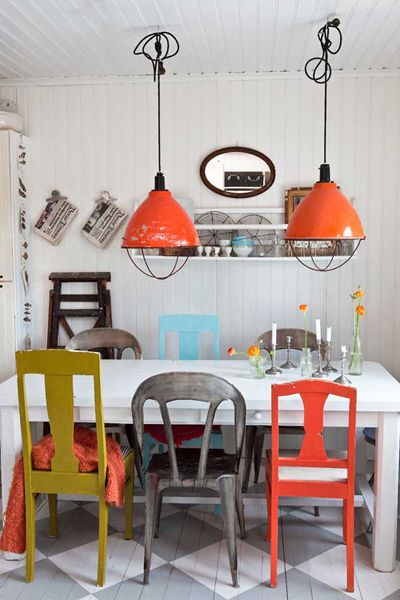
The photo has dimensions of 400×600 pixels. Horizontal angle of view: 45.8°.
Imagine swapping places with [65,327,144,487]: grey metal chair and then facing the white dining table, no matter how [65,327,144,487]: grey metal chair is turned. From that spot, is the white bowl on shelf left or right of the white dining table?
left

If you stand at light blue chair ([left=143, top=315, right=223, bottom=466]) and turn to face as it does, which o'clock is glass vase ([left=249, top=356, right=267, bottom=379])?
The glass vase is roughly at 11 o'clock from the light blue chair.

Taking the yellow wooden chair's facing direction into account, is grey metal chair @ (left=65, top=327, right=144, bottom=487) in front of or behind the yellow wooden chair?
in front

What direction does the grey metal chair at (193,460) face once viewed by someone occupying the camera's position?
facing away from the viewer

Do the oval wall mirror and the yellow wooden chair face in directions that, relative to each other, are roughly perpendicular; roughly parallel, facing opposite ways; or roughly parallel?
roughly parallel, facing opposite ways

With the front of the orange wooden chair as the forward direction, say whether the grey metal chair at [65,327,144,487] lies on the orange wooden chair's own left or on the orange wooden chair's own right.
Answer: on the orange wooden chair's own left

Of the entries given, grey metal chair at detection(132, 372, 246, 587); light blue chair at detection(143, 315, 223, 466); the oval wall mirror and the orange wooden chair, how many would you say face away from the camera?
2

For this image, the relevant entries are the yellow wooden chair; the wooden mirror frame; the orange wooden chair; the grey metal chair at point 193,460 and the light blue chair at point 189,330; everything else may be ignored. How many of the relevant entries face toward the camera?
2

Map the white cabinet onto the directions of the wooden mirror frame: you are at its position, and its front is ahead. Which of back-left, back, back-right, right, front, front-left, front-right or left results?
right

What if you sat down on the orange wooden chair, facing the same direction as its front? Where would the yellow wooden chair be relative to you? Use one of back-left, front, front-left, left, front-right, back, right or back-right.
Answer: left

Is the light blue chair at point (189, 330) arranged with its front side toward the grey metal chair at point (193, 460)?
yes

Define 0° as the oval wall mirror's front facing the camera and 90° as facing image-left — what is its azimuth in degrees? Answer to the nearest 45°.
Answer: approximately 0°

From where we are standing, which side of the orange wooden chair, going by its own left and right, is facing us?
back

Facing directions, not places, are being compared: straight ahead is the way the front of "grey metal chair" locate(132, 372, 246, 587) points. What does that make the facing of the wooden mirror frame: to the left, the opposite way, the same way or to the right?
the opposite way

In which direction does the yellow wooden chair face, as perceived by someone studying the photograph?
facing away from the viewer

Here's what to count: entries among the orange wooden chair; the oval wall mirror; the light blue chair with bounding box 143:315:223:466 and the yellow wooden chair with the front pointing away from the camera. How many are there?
2

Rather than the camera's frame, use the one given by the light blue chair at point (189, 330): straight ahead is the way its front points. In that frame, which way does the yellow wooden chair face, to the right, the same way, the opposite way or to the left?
the opposite way
